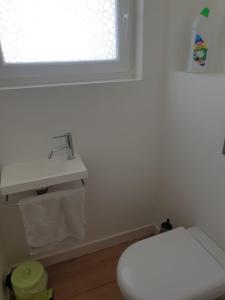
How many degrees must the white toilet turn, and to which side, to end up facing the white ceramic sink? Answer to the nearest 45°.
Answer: approximately 45° to its right

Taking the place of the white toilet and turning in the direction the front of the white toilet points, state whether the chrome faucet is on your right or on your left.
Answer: on your right

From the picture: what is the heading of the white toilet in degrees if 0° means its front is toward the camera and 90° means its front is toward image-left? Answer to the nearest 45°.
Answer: approximately 45°

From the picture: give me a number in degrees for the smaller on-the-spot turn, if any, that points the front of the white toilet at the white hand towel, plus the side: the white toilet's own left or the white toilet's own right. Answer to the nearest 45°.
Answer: approximately 45° to the white toilet's own right
